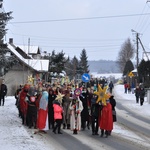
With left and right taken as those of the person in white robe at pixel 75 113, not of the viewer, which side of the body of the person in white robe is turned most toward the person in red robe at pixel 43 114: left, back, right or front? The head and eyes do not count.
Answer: right

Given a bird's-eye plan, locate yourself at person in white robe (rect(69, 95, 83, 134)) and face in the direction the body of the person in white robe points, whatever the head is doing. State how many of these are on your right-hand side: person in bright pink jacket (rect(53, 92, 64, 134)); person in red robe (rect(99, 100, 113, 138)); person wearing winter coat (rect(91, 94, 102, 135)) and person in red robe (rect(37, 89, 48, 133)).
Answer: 2

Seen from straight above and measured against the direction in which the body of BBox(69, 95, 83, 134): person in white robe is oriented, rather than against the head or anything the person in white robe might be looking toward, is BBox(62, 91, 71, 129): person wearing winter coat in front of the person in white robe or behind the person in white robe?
behind

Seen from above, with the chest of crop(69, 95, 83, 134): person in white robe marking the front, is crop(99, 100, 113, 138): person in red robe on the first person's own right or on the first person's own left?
on the first person's own left

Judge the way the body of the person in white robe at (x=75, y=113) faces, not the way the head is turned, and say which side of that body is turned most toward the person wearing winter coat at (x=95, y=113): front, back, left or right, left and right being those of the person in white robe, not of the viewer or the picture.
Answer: left

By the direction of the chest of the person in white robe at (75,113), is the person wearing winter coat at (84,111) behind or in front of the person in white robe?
behind

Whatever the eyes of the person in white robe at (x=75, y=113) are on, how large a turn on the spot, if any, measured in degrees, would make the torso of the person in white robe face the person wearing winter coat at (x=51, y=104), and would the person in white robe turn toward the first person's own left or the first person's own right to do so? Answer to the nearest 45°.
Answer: approximately 135° to the first person's own right

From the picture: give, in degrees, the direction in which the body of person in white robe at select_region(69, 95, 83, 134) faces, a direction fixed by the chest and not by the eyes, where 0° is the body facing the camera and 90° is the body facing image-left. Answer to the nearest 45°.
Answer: approximately 0°
